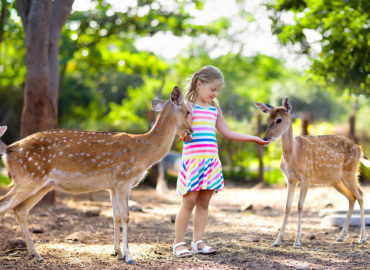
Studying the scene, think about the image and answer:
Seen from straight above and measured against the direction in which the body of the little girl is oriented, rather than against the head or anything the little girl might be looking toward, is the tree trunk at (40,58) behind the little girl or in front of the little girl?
behind

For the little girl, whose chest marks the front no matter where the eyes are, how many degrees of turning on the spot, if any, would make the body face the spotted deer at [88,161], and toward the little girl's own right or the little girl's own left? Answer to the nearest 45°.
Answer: approximately 135° to the little girl's own right

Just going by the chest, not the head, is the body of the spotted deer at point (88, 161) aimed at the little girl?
yes

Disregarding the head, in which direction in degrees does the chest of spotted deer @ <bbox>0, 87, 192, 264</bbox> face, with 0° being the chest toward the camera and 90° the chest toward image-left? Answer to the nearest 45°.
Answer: approximately 270°

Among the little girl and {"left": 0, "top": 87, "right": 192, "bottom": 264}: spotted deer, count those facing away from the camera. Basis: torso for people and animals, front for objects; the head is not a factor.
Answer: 0

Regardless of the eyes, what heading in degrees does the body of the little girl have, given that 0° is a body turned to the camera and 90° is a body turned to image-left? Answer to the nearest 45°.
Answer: approximately 315°

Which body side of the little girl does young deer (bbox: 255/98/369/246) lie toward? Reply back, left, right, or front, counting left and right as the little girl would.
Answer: left
